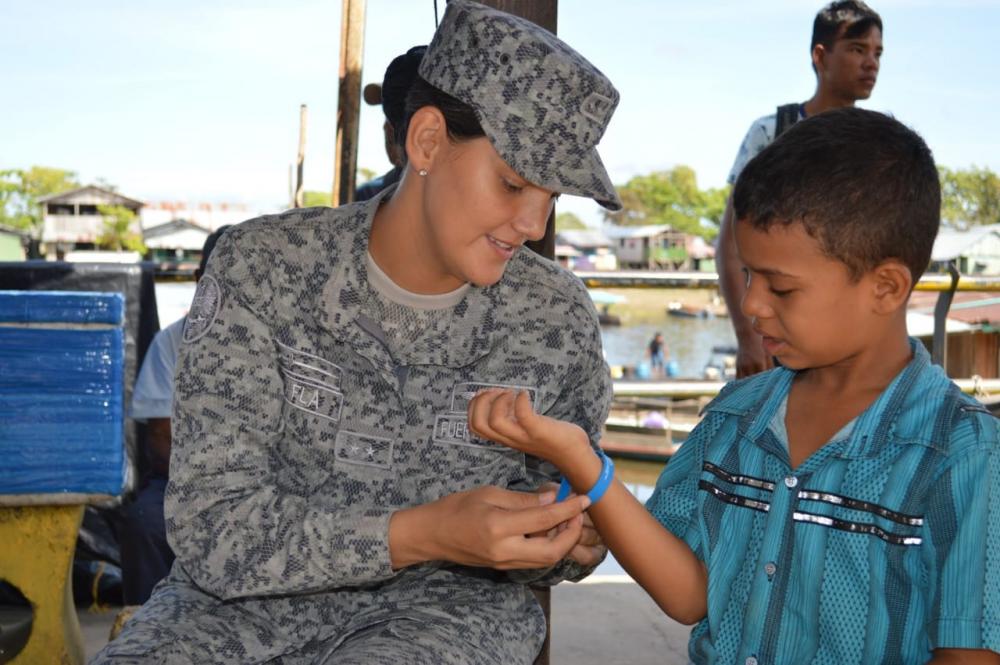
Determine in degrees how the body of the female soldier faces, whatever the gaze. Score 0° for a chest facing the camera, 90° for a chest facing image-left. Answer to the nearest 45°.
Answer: approximately 315°

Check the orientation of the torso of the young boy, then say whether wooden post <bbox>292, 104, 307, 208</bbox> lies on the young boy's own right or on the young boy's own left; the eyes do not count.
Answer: on the young boy's own right

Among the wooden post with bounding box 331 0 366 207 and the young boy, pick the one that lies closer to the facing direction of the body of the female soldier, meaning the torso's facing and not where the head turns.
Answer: the young boy

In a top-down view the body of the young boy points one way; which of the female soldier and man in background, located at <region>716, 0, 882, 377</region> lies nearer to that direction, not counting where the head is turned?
the female soldier

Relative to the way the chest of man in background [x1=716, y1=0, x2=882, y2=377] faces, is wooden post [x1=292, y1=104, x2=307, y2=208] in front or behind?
behind

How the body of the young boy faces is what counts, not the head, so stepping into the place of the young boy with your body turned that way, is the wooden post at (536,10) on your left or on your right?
on your right

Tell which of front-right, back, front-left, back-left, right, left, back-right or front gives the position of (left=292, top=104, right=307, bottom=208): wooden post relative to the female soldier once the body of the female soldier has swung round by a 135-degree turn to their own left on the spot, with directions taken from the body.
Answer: front
